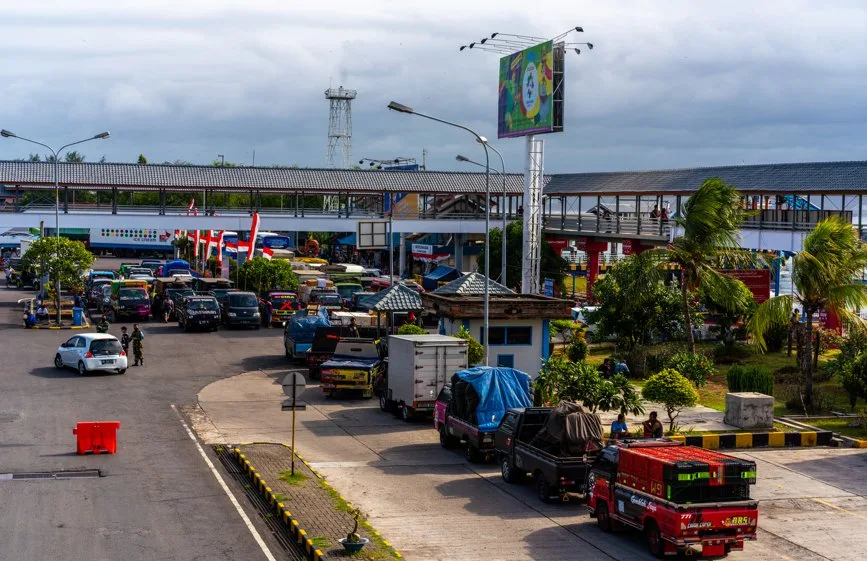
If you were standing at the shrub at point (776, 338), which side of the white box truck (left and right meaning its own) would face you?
right

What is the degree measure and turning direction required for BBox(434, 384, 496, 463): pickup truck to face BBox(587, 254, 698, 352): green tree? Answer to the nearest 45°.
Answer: approximately 90° to its right

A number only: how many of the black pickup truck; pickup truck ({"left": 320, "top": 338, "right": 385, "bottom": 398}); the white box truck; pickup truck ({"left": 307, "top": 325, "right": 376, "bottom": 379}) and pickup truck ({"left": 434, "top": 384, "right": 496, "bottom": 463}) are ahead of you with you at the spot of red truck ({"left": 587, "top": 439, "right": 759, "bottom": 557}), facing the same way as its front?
5

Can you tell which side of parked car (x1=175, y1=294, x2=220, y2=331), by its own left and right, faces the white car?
front

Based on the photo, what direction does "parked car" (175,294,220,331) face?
toward the camera

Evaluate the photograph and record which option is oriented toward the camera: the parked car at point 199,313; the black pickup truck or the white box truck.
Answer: the parked car

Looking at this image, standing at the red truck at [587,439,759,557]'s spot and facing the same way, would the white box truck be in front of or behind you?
in front

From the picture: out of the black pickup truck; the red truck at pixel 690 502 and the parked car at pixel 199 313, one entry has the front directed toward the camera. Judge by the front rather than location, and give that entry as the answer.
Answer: the parked car
